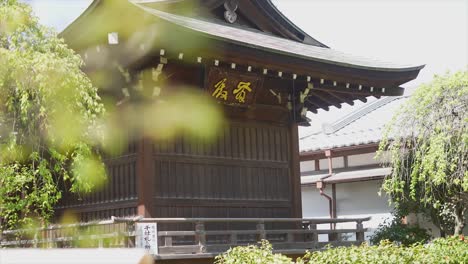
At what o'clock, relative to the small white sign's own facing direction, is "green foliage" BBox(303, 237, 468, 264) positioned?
The green foliage is roughly at 10 o'clock from the small white sign.

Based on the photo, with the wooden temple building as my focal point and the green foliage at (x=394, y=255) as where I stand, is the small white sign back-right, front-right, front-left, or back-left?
front-left

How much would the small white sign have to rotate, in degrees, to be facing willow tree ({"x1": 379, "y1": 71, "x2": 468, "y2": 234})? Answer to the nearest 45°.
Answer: approximately 135° to its left

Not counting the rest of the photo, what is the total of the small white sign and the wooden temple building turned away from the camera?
0

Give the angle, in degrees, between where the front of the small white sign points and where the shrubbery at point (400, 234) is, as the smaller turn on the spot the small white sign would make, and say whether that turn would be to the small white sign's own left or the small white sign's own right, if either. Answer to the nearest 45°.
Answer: approximately 135° to the small white sign's own left

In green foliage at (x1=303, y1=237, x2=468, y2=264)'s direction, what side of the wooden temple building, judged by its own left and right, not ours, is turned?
front

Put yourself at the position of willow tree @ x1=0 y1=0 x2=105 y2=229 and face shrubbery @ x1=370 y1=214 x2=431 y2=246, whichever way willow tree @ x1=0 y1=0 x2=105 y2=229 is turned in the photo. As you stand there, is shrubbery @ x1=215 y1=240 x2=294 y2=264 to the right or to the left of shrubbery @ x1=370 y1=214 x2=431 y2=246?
right

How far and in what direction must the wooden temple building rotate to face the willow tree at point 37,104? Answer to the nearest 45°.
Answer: approximately 90° to its right

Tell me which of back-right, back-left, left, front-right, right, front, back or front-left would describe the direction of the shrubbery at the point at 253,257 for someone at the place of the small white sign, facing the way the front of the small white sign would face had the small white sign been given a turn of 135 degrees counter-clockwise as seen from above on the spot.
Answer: right

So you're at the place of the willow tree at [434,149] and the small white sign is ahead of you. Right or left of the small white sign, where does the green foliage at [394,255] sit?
left

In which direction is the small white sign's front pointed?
toward the camera

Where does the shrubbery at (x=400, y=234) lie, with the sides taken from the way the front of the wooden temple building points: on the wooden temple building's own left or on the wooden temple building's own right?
on the wooden temple building's own left

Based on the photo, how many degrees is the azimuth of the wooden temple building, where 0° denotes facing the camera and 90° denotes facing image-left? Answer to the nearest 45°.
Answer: approximately 315°
